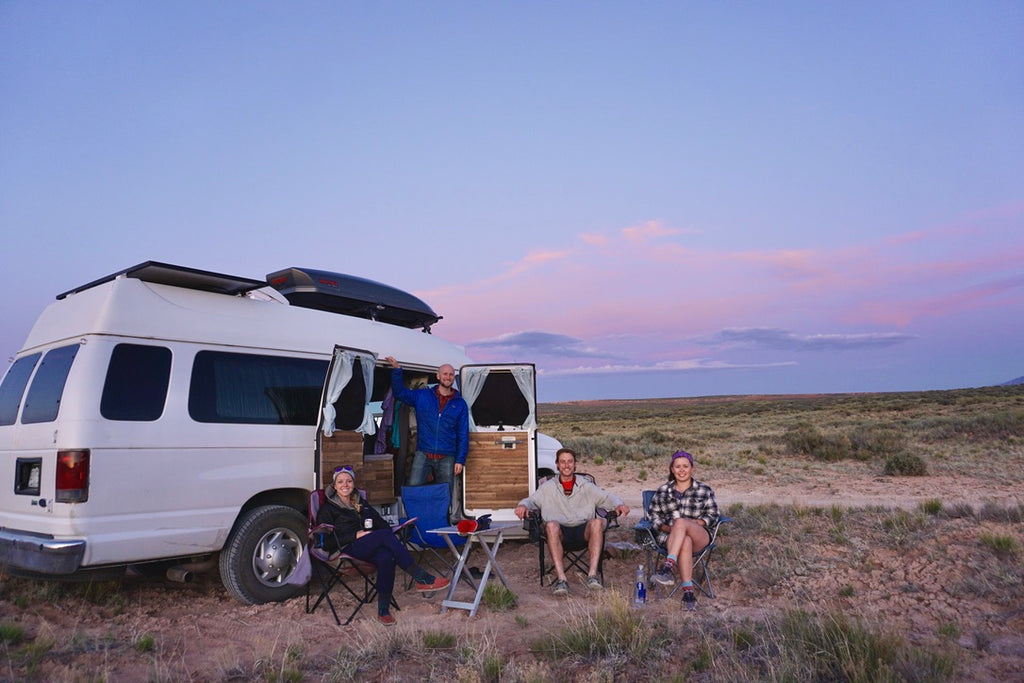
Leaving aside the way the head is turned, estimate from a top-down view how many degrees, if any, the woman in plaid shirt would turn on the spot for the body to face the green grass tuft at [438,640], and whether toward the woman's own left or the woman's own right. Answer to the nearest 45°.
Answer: approximately 45° to the woman's own right

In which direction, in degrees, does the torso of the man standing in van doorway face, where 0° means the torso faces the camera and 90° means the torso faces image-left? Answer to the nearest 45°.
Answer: approximately 0°

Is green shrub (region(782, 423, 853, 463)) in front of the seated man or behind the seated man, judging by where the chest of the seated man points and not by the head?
behind

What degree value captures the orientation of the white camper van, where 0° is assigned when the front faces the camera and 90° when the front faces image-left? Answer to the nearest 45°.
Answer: approximately 225°

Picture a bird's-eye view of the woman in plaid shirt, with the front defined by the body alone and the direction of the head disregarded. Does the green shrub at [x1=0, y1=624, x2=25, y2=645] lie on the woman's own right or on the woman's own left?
on the woman's own right

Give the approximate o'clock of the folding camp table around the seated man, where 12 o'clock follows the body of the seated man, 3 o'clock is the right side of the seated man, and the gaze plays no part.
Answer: The folding camp table is roughly at 2 o'clock from the seated man.
